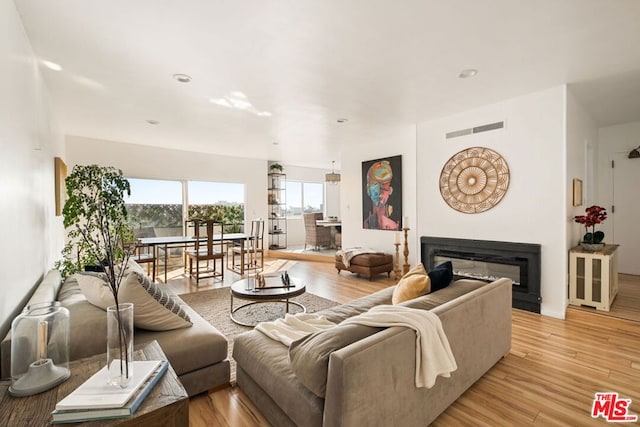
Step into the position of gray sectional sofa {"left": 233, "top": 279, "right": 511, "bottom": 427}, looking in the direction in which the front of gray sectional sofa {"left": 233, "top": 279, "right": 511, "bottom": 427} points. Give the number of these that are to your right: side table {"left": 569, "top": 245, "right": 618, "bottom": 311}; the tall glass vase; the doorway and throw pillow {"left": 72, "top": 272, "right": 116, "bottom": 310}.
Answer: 2

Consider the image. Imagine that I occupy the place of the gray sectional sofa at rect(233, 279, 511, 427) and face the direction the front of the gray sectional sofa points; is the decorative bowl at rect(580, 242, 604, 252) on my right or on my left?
on my right

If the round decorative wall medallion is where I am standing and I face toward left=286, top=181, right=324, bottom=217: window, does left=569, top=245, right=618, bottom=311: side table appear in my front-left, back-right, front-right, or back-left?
back-right

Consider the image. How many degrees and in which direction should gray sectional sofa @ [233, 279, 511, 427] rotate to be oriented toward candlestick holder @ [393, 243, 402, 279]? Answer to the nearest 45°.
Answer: approximately 45° to its right

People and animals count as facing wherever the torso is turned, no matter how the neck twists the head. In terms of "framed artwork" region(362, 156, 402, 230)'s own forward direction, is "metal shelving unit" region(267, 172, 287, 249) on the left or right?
on its right

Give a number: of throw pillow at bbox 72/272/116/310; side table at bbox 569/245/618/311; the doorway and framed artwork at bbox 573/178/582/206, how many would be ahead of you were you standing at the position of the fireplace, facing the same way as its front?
1

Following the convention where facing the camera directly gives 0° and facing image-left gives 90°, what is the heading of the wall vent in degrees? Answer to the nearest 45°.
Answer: approximately 45°

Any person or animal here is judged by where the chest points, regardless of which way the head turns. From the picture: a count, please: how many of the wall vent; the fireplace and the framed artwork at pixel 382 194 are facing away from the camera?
0

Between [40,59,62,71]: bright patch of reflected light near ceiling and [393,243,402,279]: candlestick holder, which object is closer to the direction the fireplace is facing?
the bright patch of reflected light near ceiling

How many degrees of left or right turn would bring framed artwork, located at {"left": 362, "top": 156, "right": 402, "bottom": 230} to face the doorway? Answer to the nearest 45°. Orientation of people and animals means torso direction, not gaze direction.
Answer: approximately 135° to its left

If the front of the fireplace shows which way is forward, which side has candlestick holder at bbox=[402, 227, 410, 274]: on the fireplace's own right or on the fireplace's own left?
on the fireplace's own right
